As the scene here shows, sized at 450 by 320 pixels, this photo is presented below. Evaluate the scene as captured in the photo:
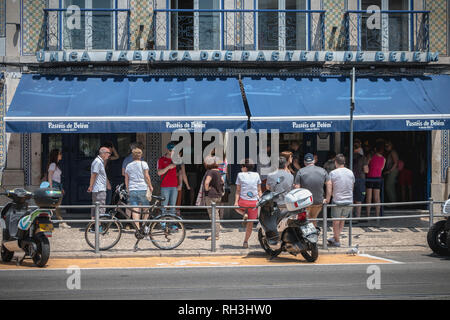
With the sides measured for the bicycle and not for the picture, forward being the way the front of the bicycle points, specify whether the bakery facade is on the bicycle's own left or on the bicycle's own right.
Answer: on the bicycle's own right

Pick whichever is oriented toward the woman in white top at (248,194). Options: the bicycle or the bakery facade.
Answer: the bakery facade

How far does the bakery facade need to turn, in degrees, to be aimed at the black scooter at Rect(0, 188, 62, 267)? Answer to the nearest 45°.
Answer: approximately 45° to its right

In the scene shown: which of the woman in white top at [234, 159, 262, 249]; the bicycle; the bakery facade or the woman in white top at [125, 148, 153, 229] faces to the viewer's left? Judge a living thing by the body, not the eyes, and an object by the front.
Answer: the bicycle

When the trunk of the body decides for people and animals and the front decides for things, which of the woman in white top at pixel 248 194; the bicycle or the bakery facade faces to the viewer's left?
the bicycle

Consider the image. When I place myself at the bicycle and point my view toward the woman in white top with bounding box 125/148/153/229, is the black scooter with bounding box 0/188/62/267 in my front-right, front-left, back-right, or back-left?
back-left

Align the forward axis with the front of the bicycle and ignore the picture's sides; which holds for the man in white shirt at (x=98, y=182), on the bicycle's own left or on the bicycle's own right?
on the bicycle's own right

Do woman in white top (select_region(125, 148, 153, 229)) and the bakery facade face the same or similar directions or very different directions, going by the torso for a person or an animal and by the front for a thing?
very different directions

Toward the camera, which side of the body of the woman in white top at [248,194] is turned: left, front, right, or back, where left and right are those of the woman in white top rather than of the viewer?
back

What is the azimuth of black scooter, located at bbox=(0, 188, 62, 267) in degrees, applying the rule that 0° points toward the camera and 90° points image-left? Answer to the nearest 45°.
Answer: approximately 135°
